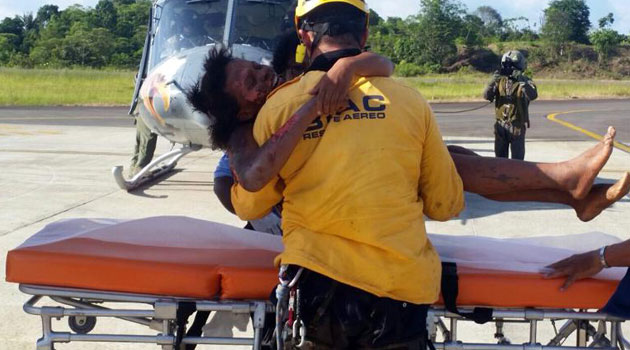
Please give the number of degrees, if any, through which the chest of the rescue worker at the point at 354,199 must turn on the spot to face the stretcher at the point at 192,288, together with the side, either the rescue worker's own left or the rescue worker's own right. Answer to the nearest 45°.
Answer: approximately 45° to the rescue worker's own left

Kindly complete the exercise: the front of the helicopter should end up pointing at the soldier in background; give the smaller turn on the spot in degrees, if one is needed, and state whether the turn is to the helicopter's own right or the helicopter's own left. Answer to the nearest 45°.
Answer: approximately 90° to the helicopter's own left

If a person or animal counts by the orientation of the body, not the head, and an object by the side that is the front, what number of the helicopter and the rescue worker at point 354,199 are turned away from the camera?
1

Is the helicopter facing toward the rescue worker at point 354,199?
yes

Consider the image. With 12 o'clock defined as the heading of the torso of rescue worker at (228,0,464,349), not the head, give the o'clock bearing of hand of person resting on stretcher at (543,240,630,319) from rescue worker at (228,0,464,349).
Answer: hand of person resting on stretcher at (543,240,630,319) is roughly at 2 o'clock from rescue worker at (228,0,464,349).

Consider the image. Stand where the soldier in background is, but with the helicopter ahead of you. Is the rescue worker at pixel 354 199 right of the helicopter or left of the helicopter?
left

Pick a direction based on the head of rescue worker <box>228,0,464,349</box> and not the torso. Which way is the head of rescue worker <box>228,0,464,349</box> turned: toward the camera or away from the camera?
away from the camera

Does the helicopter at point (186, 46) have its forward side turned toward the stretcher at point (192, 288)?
yes

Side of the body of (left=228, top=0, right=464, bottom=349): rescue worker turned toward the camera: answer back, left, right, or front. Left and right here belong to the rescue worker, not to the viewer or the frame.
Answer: back

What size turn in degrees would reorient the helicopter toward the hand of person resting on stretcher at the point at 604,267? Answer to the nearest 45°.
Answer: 0° — it already faces them

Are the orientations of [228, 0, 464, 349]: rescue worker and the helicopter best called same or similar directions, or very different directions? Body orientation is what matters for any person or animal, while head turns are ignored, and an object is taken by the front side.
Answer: very different directions
